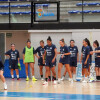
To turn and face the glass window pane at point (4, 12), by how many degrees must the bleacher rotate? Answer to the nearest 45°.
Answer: approximately 90° to its right

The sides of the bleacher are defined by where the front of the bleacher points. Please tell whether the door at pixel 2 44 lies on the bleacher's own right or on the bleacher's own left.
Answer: on the bleacher's own right

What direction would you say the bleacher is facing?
toward the camera
